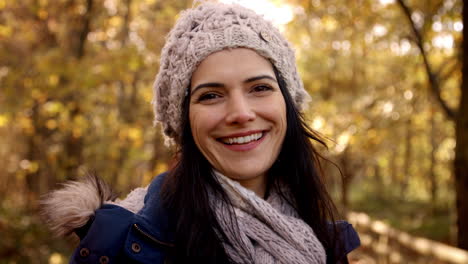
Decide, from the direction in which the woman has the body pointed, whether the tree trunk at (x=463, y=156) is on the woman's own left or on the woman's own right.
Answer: on the woman's own left

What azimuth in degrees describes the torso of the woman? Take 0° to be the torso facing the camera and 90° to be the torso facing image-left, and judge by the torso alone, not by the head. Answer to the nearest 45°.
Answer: approximately 315°

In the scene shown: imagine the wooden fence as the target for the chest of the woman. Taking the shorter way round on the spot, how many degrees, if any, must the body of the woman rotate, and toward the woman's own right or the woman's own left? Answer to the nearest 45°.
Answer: approximately 90° to the woman's own left
